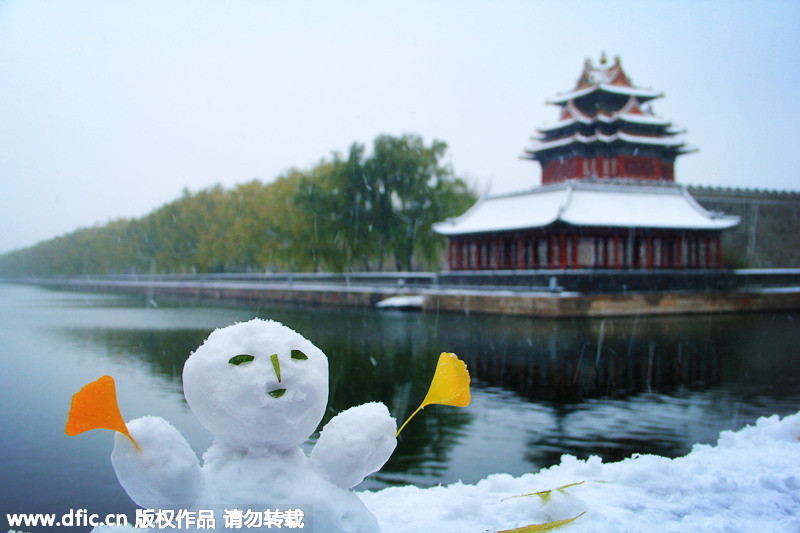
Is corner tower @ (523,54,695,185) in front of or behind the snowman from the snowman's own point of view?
behind

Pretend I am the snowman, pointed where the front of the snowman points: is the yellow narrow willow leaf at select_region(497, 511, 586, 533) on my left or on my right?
on my left

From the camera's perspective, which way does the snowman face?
toward the camera
